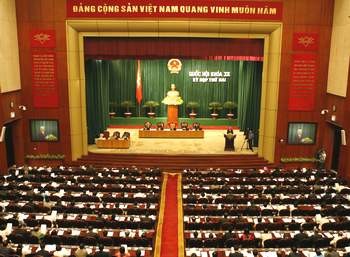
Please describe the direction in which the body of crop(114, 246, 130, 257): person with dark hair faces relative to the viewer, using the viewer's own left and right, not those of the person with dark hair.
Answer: facing away from the viewer

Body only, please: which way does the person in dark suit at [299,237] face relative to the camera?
away from the camera

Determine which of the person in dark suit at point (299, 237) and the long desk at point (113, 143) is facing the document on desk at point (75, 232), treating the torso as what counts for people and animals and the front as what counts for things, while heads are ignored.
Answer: the long desk

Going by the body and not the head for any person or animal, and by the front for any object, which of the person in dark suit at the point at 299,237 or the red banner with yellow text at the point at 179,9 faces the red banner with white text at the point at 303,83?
the person in dark suit

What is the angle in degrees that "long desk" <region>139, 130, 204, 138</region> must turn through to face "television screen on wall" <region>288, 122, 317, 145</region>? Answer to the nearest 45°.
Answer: approximately 45° to its left

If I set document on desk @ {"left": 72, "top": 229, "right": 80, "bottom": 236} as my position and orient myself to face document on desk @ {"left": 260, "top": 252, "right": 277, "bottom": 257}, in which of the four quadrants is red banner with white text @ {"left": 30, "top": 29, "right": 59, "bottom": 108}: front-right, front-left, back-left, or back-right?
back-left

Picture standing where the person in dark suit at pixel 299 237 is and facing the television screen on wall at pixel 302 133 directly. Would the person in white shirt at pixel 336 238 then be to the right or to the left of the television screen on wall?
right
